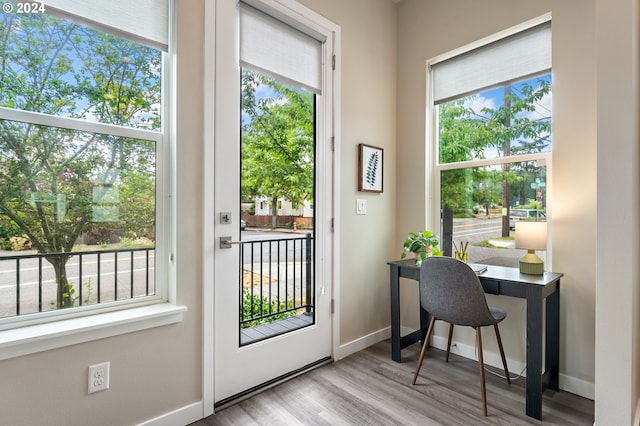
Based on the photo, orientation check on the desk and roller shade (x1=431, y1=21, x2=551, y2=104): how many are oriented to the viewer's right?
0

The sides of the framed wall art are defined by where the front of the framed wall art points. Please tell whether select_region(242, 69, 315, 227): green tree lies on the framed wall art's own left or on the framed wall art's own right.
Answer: on the framed wall art's own right

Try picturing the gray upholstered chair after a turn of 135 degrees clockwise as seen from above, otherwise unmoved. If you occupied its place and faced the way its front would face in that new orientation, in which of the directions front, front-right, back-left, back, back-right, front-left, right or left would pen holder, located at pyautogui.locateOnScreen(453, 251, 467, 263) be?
back

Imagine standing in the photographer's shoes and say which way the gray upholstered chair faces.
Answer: facing away from the viewer and to the right of the viewer

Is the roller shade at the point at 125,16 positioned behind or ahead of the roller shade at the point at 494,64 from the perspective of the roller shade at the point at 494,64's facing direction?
ahead

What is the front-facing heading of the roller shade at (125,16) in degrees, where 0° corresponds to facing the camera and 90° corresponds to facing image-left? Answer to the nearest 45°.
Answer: approximately 315°

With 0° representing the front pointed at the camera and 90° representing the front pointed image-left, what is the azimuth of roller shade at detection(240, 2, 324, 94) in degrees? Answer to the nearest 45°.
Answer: approximately 315°
